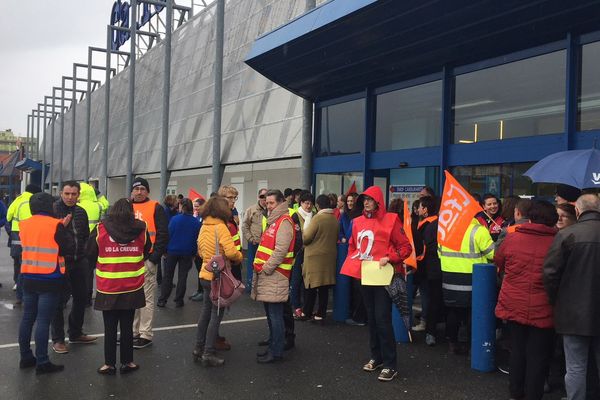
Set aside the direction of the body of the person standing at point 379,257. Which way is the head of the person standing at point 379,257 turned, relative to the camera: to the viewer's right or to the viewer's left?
to the viewer's left

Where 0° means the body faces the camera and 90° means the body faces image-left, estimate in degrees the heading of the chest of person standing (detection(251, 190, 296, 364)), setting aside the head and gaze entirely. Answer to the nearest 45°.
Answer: approximately 90°

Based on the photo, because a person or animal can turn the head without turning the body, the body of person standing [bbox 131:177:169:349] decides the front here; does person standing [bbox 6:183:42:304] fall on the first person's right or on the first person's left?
on the first person's right

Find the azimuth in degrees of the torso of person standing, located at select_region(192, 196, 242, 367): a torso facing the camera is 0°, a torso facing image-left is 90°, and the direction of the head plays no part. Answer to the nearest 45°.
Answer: approximately 225°

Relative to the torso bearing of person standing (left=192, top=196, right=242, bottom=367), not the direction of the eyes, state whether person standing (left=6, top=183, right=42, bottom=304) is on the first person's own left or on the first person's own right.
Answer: on the first person's own left

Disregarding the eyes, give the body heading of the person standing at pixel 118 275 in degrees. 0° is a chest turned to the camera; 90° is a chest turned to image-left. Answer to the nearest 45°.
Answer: approximately 180°

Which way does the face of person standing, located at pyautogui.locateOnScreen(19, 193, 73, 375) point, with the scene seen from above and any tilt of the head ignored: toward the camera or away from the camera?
away from the camera

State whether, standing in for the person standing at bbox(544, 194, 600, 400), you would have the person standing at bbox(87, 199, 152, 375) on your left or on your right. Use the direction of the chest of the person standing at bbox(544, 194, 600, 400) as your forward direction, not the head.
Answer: on your left

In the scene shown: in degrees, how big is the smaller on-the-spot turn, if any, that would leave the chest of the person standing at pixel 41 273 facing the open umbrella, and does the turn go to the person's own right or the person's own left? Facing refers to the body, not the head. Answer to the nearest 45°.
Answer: approximately 90° to the person's own right

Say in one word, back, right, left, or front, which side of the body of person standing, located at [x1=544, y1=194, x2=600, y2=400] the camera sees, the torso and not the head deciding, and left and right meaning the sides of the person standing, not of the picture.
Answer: back
